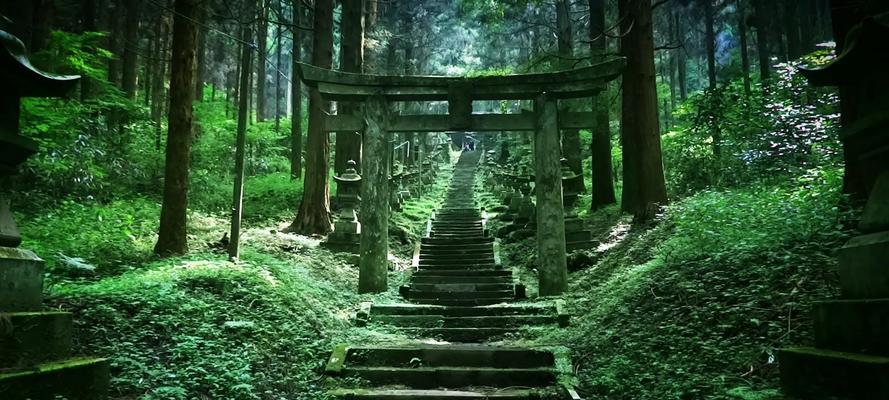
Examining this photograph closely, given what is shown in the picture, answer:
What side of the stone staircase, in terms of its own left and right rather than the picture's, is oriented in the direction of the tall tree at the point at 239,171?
right

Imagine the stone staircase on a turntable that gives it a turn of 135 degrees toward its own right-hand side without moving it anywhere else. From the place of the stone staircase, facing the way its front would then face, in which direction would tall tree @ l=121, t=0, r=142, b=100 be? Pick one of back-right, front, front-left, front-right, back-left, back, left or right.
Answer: front

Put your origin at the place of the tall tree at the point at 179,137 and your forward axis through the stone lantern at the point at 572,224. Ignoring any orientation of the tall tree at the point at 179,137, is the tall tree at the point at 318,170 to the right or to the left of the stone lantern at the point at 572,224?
left

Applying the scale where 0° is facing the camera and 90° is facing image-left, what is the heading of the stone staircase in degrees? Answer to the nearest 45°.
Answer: approximately 0°

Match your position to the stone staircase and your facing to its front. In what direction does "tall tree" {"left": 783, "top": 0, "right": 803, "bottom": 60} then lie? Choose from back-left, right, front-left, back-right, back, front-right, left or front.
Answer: back-left

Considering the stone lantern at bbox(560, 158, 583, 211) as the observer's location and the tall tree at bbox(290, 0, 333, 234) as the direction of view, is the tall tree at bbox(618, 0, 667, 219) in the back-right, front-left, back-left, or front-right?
back-left

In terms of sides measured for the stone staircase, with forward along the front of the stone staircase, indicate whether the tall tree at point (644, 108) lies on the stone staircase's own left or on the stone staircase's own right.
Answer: on the stone staircase's own left
